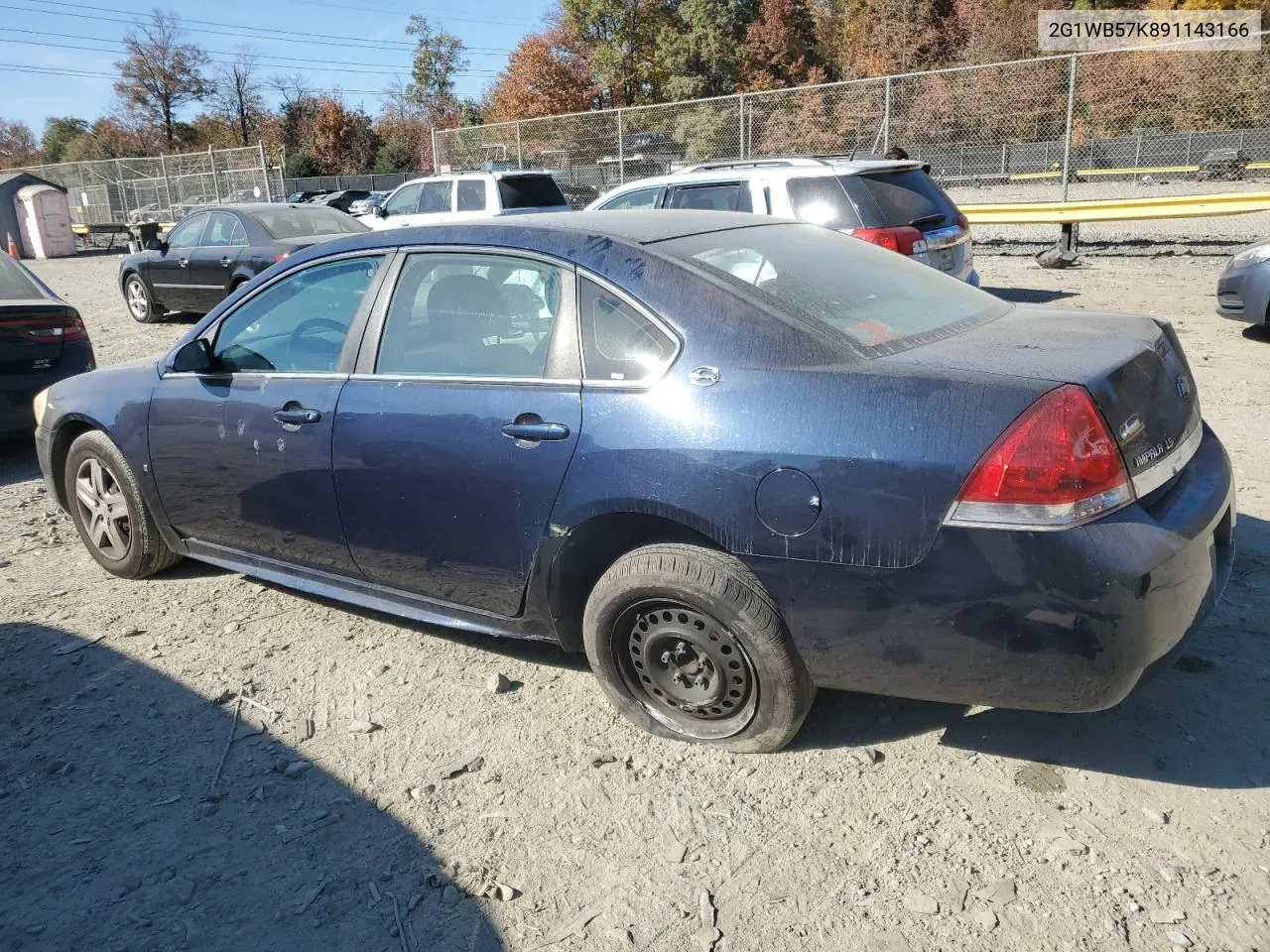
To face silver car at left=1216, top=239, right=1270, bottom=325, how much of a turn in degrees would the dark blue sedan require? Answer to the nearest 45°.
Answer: approximately 90° to its right

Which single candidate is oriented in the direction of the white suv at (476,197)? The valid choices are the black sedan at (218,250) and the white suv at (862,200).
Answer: the white suv at (862,200)

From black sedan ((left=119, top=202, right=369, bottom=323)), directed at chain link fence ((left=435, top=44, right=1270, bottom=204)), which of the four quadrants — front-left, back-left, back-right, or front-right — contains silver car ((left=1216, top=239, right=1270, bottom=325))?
front-right

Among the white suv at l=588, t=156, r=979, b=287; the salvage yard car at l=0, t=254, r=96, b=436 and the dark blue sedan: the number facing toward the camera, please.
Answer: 0

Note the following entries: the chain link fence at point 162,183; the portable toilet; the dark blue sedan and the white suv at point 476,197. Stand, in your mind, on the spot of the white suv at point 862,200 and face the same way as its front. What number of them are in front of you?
3

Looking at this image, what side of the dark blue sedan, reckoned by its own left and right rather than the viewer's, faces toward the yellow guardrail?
right

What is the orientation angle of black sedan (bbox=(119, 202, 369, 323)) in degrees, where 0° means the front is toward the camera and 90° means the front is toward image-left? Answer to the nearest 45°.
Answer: approximately 135°

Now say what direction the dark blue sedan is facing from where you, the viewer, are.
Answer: facing away from the viewer and to the left of the viewer

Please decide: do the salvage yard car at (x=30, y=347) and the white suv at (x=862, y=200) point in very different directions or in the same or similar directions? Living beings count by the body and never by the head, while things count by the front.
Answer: same or similar directions

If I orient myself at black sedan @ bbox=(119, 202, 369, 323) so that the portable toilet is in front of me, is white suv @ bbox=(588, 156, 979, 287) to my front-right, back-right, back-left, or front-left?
back-right

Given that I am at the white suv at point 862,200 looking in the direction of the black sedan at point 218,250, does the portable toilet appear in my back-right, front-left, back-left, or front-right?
front-right

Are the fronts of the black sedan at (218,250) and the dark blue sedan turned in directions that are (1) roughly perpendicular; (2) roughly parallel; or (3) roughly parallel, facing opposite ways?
roughly parallel

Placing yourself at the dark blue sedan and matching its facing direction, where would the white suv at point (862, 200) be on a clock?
The white suv is roughly at 2 o'clock from the dark blue sedan.

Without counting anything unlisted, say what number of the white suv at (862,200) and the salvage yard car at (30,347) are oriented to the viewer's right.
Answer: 0

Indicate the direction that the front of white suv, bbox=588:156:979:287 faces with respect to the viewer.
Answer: facing away from the viewer and to the left of the viewer

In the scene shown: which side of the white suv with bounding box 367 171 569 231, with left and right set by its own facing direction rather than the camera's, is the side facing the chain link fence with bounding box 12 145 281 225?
front

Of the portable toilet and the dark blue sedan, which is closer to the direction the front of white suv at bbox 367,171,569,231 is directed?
the portable toilet

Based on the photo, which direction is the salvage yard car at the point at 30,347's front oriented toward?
away from the camera
